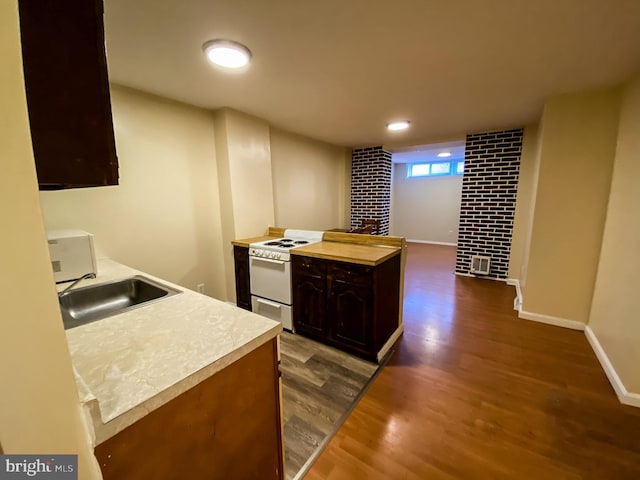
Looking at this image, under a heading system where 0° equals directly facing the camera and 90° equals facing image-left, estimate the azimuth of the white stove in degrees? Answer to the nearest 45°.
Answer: approximately 45°

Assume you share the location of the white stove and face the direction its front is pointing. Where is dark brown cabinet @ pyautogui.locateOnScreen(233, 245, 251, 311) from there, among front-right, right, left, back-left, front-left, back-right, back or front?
right

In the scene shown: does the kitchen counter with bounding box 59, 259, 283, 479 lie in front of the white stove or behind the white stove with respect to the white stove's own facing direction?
in front

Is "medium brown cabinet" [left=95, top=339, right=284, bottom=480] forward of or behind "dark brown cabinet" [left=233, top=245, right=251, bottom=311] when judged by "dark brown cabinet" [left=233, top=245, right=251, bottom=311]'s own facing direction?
forward

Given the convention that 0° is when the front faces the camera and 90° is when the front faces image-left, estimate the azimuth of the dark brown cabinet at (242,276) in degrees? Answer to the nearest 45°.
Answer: approximately 45°

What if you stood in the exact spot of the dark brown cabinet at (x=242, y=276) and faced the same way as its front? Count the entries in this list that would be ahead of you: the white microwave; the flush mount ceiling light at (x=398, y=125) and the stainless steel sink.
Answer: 2

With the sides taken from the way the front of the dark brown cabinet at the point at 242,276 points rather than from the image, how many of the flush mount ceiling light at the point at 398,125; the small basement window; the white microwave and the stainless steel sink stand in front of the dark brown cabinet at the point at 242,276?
2

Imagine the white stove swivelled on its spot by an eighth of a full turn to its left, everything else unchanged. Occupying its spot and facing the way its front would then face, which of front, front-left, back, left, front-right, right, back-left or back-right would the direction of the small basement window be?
back-left

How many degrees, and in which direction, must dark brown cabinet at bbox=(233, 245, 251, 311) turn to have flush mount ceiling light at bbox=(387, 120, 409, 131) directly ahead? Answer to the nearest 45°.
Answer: approximately 135° to its left
